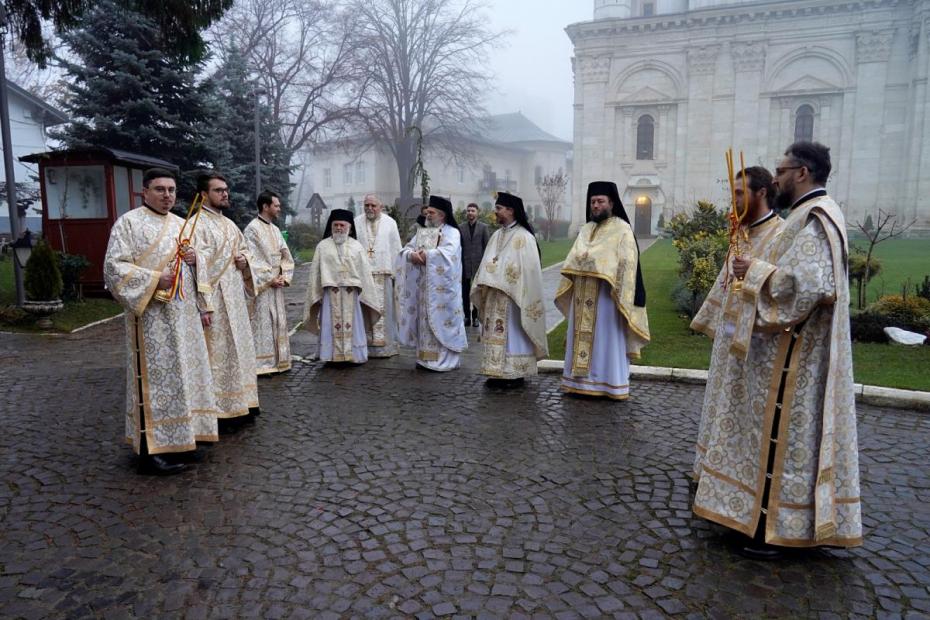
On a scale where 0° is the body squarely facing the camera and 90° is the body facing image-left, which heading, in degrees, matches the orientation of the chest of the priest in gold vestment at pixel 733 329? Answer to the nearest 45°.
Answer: approximately 90°

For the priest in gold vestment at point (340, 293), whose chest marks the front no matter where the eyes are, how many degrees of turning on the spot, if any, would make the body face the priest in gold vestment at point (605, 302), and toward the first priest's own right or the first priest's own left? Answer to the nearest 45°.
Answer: approximately 45° to the first priest's own left

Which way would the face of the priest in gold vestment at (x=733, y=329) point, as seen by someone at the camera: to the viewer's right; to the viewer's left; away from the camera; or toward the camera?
to the viewer's left

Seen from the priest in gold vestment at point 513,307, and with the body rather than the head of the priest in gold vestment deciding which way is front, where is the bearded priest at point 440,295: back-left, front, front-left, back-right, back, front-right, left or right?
right

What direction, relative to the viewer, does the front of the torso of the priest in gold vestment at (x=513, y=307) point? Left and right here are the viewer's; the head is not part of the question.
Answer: facing the viewer and to the left of the viewer

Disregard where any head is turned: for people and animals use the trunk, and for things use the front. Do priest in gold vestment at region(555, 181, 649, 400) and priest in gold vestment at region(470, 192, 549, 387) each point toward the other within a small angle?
no

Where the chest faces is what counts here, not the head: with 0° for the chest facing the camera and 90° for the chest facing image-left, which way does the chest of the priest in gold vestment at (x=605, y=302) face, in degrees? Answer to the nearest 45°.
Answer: approximately 45°

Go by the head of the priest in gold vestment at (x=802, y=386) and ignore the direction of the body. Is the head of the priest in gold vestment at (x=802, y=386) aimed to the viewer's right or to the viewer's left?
to the viewer's left

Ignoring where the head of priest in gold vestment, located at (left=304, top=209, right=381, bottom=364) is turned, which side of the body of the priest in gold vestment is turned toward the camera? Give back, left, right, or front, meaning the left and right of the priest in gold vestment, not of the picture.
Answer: front

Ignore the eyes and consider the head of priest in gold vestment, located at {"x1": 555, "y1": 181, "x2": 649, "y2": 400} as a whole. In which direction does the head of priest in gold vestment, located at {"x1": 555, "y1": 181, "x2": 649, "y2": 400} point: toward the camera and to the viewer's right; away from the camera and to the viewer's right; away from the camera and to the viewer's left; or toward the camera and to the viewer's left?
toward the camera and to the viewer's left

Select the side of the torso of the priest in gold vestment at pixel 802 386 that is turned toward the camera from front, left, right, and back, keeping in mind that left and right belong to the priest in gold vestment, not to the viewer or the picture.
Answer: left

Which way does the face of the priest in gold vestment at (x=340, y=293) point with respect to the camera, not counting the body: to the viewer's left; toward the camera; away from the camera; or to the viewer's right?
toward the camera

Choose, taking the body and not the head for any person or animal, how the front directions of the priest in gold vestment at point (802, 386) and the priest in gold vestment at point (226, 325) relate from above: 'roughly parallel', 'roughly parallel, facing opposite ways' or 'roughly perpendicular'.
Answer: roughly parallel, facing opposite ways

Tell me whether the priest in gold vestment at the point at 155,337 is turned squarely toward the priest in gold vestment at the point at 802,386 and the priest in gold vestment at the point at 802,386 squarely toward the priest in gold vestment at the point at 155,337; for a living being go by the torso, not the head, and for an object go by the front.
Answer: yes

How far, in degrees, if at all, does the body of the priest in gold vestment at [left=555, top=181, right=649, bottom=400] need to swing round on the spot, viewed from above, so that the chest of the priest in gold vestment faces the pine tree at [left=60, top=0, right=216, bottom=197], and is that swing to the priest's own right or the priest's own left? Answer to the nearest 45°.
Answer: approximately 90° to the priest's own right

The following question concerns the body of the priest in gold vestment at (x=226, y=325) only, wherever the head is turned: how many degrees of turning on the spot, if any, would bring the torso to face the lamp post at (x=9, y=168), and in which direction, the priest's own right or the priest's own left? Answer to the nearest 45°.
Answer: approximately 180°

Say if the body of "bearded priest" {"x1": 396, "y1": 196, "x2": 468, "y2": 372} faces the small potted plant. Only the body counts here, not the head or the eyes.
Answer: no

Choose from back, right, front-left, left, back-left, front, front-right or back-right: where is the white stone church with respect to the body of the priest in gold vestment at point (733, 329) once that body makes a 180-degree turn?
left

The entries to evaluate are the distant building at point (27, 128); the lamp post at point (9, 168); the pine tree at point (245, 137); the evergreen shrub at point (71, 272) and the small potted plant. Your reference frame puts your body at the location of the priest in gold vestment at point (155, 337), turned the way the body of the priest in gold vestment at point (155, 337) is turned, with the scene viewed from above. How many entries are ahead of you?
0

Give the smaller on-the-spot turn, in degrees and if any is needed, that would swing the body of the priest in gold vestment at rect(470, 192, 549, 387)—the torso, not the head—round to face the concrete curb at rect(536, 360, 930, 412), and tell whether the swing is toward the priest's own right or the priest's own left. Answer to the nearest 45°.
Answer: approximately 135° to the priest's own left
